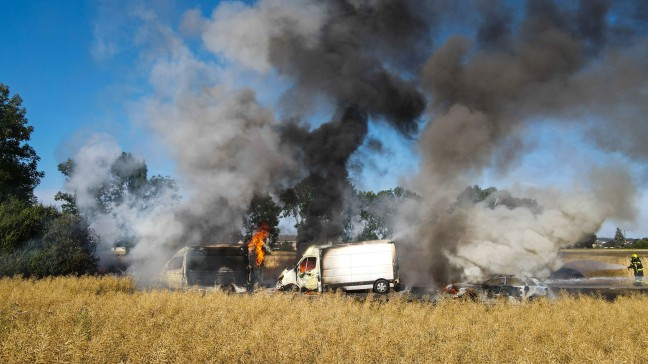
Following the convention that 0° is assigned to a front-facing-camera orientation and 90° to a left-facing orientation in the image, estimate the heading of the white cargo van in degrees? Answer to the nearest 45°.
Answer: approximately 90°

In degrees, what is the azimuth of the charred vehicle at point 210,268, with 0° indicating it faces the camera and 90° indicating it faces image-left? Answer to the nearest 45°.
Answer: approximately 90°

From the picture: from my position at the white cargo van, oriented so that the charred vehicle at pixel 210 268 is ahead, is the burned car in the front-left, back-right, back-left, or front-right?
back-left

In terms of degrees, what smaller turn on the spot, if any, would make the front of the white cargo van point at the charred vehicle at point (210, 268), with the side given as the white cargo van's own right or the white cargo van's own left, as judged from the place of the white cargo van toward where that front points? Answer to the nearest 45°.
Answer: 0° — it already faces it

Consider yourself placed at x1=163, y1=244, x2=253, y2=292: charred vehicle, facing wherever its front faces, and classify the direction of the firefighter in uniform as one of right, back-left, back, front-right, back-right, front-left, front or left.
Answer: back

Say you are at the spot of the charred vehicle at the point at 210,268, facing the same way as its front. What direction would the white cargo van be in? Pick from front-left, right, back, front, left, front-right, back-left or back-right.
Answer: back

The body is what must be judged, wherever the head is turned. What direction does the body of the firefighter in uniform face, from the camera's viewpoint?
to the viewer's left

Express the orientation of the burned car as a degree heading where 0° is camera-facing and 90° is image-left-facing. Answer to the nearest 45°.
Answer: approximately 90°

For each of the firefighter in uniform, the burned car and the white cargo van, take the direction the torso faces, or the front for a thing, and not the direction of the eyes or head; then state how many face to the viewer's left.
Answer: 3

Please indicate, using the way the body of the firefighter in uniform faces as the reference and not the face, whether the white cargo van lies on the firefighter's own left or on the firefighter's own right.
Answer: on the firefighter's own left
